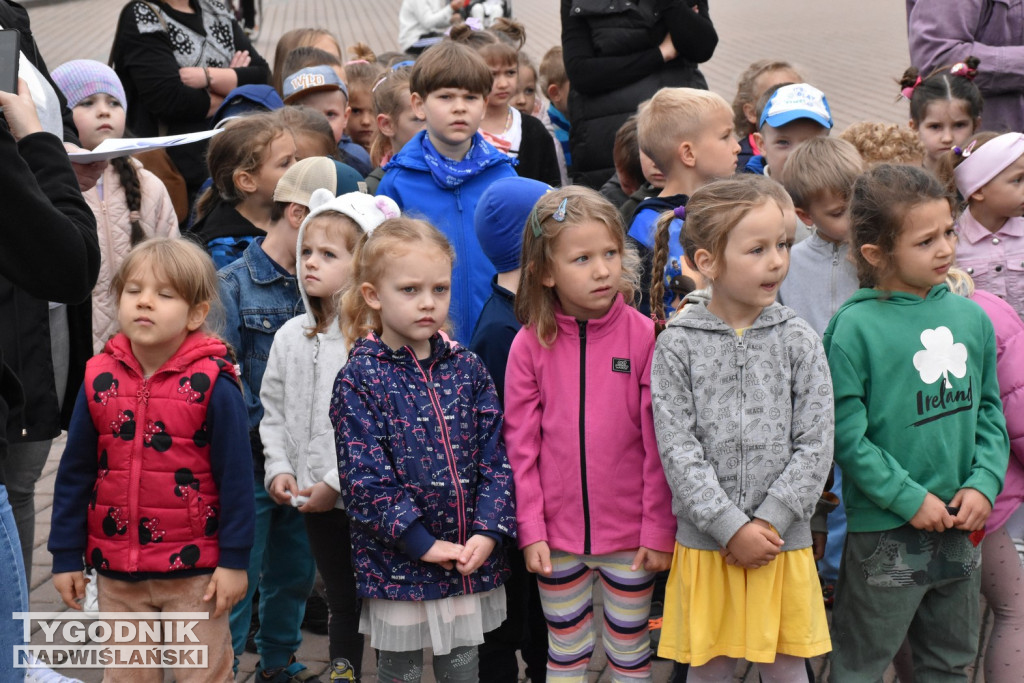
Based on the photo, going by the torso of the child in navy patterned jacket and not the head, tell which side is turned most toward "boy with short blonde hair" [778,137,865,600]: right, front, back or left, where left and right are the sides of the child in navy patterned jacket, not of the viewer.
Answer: left

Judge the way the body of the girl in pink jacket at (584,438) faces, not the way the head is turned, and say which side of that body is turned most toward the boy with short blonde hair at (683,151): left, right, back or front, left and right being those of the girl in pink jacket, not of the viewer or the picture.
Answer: back

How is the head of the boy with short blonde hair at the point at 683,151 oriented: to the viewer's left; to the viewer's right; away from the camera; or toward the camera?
to the viewer's right

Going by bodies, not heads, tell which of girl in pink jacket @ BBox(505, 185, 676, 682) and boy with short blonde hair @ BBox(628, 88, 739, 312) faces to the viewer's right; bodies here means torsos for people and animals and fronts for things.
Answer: the boy with short blonde hair

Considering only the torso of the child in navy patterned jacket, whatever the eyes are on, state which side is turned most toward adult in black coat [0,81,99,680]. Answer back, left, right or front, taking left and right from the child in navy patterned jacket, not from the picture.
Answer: right

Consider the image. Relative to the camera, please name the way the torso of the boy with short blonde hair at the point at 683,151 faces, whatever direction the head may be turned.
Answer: to the viewer's right

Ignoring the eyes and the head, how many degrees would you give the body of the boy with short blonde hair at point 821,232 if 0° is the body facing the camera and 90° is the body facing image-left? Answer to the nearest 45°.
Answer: approximately 315°

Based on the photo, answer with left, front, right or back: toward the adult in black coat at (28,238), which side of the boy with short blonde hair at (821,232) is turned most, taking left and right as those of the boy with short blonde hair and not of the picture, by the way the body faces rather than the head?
right

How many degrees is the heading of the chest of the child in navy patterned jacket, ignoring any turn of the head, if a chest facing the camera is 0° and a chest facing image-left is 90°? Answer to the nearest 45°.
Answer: approximately 315°

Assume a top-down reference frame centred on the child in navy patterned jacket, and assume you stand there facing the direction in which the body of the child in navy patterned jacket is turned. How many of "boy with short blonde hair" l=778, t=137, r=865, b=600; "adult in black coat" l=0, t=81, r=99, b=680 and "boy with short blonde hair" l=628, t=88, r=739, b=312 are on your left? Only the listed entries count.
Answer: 2
